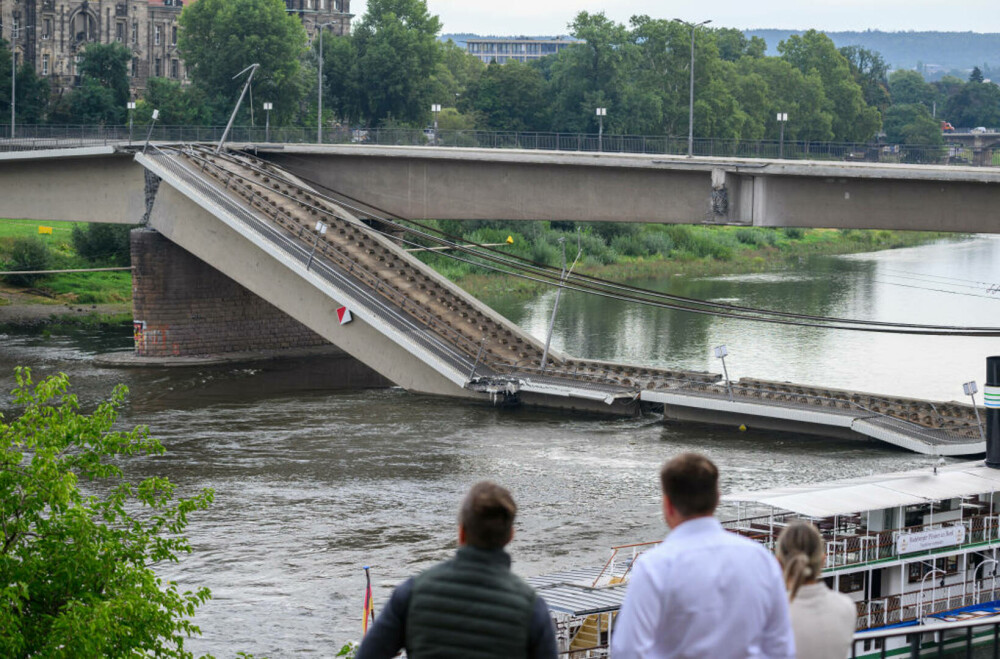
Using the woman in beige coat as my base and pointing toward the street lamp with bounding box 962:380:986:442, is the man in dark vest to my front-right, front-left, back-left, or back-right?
back-left

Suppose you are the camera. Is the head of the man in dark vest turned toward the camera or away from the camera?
away from the camera

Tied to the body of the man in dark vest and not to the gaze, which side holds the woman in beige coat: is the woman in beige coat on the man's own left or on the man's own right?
on the man's own right

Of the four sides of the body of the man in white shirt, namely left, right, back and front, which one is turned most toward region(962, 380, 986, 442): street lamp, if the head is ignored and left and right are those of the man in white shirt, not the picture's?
front

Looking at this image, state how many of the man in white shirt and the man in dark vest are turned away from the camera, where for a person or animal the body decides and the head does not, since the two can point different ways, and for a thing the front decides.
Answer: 2

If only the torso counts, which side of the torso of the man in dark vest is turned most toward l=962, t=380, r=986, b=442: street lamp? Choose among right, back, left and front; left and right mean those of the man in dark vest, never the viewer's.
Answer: front

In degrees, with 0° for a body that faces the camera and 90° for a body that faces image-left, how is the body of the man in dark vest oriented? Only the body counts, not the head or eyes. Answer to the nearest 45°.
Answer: approximately 180°

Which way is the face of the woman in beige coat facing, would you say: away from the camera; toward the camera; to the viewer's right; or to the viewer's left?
away from the camera

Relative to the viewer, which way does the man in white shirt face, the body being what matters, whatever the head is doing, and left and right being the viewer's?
facing away from the viewer

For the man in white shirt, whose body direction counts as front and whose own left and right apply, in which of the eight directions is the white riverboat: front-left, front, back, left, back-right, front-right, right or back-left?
front

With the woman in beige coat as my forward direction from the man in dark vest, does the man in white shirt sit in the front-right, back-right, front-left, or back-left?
front-right

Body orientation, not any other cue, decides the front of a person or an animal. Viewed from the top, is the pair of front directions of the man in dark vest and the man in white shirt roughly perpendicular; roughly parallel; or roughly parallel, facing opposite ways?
roughly parallel
